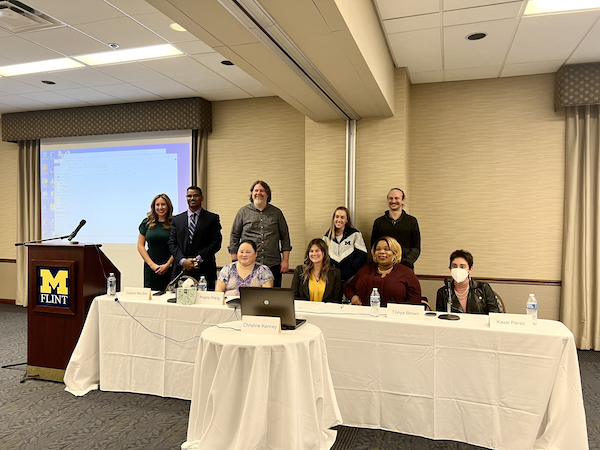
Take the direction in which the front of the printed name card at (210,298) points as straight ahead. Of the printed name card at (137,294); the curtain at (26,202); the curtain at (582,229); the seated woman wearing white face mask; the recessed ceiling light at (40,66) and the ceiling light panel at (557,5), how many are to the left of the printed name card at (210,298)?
3

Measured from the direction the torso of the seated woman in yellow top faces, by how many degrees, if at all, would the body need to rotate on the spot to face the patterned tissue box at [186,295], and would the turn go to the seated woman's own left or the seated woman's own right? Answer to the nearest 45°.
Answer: approximately 45° to the seated woman's own right

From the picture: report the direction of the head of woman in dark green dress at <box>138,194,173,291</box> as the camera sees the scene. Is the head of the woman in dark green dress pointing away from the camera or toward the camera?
toward the camera

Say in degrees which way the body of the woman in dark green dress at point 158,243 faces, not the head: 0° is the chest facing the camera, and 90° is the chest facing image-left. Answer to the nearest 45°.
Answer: approximately 315°

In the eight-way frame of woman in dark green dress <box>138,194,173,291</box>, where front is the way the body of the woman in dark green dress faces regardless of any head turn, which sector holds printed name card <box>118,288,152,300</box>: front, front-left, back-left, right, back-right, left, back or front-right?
front-right

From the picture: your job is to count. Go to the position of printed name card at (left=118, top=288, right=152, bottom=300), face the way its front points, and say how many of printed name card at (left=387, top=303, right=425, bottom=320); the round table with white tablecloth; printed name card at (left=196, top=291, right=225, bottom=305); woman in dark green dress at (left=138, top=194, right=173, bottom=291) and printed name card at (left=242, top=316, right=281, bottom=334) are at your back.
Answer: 1

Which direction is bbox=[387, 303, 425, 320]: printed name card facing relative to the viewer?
toward the camera

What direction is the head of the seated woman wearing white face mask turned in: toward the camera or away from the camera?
toward the camera

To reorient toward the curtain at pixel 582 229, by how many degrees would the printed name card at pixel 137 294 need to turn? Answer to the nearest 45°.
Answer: approximately 90° to its left

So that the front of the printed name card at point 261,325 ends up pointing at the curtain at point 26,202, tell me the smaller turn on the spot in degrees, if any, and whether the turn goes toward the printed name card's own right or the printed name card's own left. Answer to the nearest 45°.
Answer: approximately 135° to the printed name card's own right

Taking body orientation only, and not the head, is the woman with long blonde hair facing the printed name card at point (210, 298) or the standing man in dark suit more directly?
the printed name card

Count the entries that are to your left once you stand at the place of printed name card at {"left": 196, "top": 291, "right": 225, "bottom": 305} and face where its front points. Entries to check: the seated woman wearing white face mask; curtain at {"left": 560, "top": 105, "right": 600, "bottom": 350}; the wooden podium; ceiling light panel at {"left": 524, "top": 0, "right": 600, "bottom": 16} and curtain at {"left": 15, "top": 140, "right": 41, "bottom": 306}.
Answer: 3

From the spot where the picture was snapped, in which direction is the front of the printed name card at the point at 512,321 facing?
facing the viewer

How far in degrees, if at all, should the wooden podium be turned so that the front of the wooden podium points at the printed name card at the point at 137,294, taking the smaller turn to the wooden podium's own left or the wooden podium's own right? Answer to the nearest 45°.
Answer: approximately 90° to the wooden podium's own left

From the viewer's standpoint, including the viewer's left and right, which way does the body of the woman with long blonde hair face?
facing the viewer and to the left of the viewer
